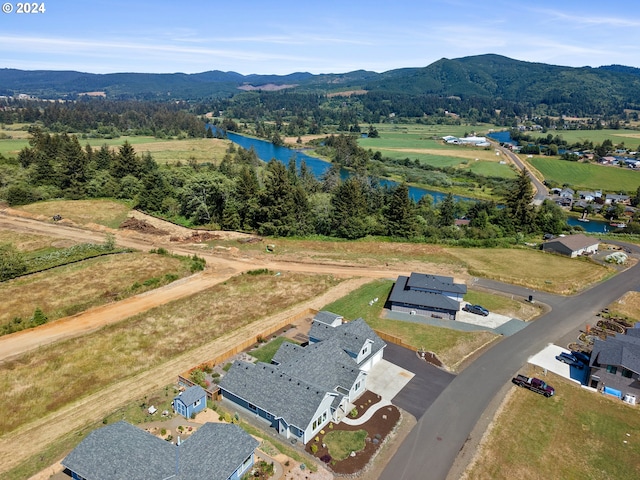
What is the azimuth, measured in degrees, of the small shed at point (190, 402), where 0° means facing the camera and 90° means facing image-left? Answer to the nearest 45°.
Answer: approximately 45°

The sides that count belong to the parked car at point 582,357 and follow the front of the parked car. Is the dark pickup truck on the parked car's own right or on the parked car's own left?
on the parked car's own right

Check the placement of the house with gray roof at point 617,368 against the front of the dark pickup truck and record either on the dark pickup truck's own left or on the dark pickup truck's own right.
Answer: on the dark pickup truck's own left

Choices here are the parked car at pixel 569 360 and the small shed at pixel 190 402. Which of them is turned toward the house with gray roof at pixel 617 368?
the parked car
